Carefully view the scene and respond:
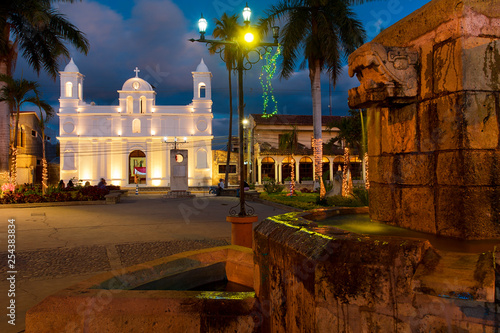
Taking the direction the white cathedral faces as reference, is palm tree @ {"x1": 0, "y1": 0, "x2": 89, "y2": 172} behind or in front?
in front

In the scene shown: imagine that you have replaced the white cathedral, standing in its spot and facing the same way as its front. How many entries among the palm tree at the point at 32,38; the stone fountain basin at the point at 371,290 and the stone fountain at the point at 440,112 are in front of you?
3

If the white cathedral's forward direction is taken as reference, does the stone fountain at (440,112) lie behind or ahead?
ahead

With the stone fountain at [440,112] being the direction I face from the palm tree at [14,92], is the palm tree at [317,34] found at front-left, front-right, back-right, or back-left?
front-left

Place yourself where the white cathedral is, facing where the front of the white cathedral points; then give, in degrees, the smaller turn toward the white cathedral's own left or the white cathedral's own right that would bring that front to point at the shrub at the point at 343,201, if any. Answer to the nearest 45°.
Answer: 0° — it already faces it

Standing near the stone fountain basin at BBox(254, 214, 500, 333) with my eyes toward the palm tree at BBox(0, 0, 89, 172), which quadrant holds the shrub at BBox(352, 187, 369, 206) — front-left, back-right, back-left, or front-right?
front-right

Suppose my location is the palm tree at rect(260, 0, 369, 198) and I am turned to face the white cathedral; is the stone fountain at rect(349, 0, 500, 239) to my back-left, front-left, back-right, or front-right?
back-left

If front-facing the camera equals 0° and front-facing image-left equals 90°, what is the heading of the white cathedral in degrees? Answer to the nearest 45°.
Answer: approximately 0°

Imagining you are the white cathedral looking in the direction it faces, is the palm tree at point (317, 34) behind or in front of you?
in front
